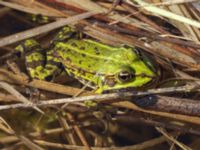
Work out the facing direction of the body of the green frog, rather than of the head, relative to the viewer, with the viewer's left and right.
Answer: facing the viewer and to the right of the viewer
